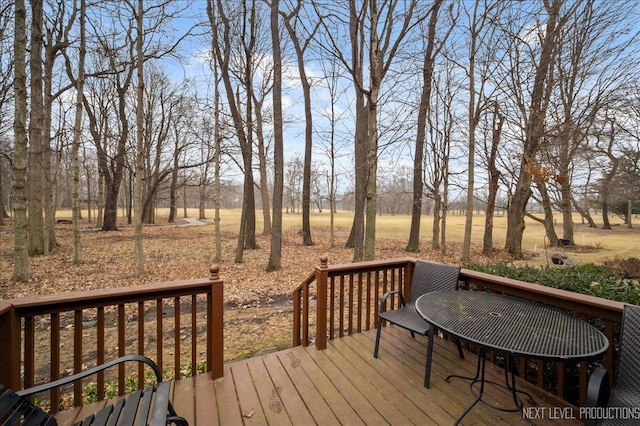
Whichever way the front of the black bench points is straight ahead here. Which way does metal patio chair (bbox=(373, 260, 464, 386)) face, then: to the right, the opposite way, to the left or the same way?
the opposite way

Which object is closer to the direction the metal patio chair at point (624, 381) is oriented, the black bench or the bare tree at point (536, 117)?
the black bench

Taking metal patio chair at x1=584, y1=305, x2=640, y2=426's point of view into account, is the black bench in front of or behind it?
in front

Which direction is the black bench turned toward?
to the viewer's right
